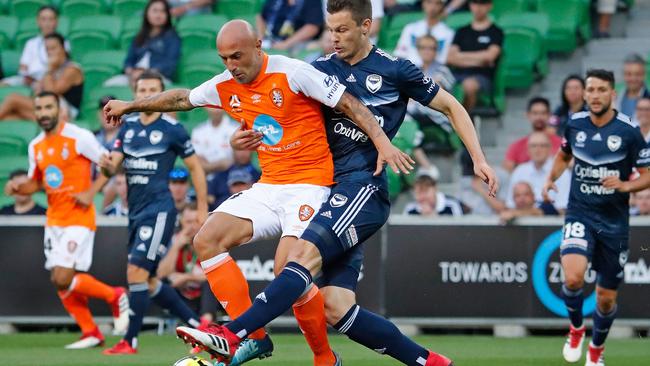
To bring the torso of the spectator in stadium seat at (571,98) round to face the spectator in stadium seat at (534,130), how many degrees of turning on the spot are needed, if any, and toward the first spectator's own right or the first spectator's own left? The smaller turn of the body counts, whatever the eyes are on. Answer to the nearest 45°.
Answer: approximately 90° to the first spectator's own right

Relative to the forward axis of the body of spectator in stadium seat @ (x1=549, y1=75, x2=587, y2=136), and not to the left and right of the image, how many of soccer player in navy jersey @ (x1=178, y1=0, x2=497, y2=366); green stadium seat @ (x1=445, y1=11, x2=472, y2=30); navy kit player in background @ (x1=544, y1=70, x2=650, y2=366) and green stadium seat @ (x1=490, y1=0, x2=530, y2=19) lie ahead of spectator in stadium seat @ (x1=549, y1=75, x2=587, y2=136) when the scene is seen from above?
2

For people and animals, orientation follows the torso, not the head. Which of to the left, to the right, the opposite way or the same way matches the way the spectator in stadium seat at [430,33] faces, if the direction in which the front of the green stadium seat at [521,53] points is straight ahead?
the same way

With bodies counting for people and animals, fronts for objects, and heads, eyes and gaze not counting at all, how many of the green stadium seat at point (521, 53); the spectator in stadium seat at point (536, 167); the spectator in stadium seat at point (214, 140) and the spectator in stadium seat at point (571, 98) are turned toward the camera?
4

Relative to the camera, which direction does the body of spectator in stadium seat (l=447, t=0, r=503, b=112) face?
toward the camera

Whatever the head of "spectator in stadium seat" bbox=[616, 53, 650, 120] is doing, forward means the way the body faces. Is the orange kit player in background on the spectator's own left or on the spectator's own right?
on the spectator's own right

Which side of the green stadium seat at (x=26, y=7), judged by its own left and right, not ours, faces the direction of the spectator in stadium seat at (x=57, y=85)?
front

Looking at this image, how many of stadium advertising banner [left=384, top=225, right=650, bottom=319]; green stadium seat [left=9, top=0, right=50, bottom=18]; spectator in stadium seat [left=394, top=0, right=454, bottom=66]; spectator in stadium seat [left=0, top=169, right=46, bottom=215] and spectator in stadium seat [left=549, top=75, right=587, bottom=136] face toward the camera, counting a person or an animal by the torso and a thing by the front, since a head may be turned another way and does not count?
5

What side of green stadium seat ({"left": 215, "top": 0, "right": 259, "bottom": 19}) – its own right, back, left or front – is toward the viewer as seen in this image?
front

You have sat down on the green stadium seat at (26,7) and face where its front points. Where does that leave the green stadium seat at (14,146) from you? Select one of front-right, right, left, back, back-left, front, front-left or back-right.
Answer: front

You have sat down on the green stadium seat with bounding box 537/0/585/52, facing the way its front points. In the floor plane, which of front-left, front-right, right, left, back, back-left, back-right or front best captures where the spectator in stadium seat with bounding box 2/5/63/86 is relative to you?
right

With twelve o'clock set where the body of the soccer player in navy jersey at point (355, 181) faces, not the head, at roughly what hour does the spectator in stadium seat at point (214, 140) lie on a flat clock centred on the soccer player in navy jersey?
The spectator in stadium seat is roughly at 4 o'clock from the soccer player in navy jersey.

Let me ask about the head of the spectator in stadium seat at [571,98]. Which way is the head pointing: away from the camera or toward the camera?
toward the camera

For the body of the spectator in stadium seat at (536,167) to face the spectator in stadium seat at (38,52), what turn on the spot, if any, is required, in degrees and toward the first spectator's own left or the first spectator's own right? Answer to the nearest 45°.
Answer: approximately 90° to the first spectator's own right

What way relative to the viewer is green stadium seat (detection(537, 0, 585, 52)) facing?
toward the camera

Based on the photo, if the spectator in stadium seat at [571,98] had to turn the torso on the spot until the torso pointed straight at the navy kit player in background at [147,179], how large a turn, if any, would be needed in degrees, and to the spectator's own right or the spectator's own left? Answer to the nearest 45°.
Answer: approximately 45° to the spectator's own right

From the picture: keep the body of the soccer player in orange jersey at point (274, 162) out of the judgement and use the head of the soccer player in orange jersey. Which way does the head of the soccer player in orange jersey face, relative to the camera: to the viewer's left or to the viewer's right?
to the viewer's left
